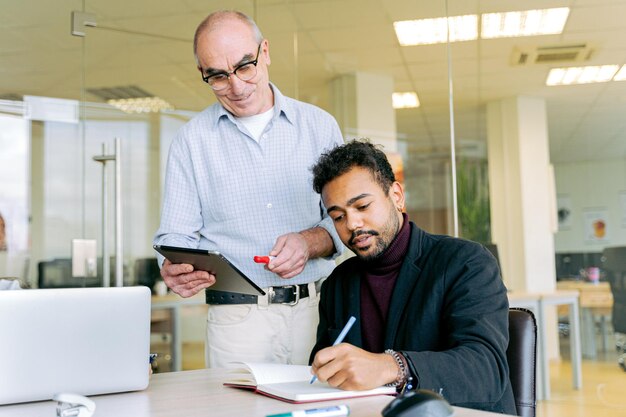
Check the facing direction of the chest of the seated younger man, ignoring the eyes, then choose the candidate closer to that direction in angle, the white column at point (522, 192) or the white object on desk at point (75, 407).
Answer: the white object on desk

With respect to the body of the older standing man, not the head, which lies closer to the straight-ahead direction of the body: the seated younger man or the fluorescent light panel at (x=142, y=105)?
the seated younger man

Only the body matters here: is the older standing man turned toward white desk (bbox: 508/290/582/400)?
no

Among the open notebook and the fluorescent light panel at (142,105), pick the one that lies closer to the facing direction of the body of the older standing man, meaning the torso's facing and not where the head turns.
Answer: the open notebook

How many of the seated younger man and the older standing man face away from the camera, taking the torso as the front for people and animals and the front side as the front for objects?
0

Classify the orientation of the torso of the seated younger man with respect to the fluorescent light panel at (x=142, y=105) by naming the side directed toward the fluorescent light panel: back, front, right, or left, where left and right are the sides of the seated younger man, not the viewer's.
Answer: right

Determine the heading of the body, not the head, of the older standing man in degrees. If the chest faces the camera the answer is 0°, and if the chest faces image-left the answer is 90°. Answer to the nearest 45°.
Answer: approximately 0°

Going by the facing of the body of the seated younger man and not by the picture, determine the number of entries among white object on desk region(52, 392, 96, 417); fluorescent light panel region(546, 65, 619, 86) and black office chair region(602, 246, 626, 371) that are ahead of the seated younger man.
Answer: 1

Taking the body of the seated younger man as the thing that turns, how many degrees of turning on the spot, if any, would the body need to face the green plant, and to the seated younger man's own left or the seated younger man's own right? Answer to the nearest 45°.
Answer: approximately 135° to the seated younger man's own right

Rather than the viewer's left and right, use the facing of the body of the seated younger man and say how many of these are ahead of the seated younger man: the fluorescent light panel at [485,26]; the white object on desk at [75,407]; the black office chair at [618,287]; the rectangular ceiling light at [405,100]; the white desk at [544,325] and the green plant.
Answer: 1

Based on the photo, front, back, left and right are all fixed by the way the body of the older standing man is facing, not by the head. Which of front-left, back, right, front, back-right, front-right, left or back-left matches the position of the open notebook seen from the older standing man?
front

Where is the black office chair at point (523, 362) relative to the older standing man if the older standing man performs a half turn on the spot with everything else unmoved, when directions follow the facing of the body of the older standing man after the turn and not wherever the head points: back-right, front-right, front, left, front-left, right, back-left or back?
back-right

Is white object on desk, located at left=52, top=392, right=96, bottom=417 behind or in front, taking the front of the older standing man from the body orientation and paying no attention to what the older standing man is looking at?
in front

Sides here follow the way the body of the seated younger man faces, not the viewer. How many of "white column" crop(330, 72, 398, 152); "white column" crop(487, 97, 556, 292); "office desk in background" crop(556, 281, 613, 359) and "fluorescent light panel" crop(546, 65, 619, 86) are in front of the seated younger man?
0

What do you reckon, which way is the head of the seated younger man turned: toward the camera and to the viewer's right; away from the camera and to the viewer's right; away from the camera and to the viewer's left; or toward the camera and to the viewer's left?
toward the camera and to the viewer's left
